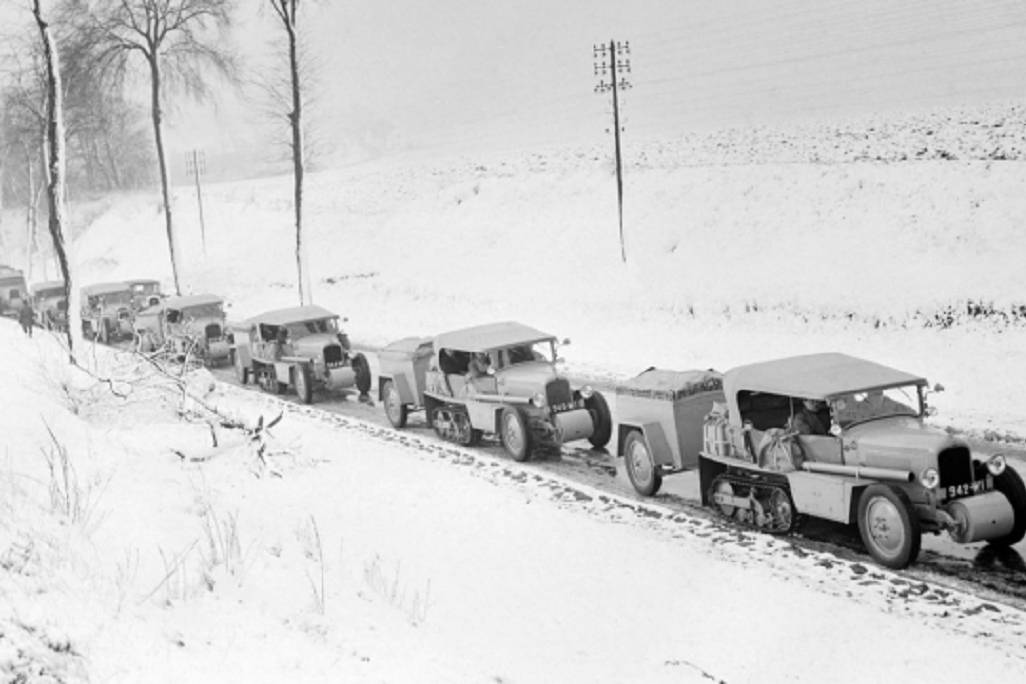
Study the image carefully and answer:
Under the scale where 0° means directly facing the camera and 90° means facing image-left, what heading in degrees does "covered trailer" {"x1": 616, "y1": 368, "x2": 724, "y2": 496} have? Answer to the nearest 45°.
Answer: approximately 315°

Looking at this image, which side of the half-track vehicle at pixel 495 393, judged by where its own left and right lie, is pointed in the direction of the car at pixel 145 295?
back

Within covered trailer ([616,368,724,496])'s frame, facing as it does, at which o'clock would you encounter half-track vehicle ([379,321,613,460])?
The half-track vehicle is roughly at 6 o'clock from the covered trailer.

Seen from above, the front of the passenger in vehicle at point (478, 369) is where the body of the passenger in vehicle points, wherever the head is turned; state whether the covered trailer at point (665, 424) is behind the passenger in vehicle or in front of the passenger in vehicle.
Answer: in front

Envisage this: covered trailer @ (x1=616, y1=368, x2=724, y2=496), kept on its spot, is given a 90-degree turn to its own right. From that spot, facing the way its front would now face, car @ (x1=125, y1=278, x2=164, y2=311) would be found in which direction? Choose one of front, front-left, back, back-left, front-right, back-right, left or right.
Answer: right

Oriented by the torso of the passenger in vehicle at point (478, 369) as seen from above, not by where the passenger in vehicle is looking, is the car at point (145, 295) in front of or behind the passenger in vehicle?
behind

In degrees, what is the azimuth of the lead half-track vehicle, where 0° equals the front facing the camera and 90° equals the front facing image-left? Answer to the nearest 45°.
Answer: approximately 315°

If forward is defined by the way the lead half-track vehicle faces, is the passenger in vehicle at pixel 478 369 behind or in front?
behind

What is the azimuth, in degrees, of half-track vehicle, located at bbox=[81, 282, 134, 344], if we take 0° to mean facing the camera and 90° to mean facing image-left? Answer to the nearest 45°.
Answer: approximately 315°

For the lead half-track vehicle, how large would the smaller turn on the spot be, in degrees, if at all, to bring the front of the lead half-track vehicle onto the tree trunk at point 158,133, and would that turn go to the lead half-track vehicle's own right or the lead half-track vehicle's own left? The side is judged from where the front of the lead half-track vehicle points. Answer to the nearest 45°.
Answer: approximately 180°

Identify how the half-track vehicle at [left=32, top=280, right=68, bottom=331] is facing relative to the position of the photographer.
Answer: facing the viewer and to the right of the viewer

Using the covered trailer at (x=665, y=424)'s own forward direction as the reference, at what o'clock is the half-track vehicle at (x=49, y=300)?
The half-track vehicle is roughly at 6 o'clock from the covered trailer.

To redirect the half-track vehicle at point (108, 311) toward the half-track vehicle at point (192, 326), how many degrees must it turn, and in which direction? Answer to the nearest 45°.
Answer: approximately 45° to its right
